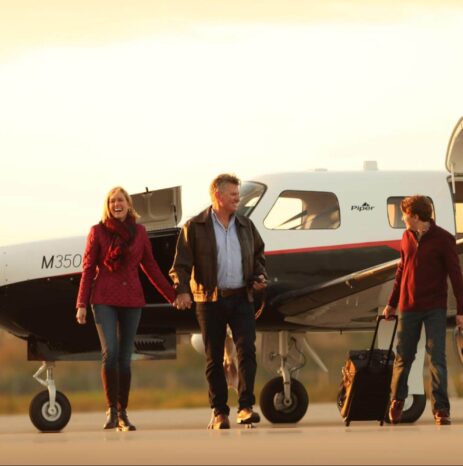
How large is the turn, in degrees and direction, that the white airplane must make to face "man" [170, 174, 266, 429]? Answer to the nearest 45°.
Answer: approximately 90° to its left

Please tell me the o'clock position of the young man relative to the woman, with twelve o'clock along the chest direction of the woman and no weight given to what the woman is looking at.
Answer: The young man is roughly at 9 o'clock from the woman.

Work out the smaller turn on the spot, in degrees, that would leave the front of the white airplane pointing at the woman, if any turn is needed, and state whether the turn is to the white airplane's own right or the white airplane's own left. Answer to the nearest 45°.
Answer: approximately 45° to the white airplane's own left

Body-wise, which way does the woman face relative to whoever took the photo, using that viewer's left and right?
facing the viewer

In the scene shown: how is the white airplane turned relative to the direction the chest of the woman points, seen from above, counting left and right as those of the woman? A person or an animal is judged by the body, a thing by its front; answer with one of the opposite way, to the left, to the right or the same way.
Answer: to the right

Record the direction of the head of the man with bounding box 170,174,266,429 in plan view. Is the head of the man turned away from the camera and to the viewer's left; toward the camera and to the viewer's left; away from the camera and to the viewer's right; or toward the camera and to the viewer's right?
toward the camera and to the viewer's right

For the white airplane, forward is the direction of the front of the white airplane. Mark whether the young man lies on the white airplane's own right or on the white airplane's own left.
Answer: on the white airplane's own left

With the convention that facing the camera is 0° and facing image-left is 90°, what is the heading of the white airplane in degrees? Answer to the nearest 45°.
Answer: approximately 90°

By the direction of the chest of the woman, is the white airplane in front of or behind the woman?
behind

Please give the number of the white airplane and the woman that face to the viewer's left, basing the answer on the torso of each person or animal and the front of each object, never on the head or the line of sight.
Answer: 1

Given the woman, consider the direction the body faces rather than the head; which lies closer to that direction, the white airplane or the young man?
the young man
